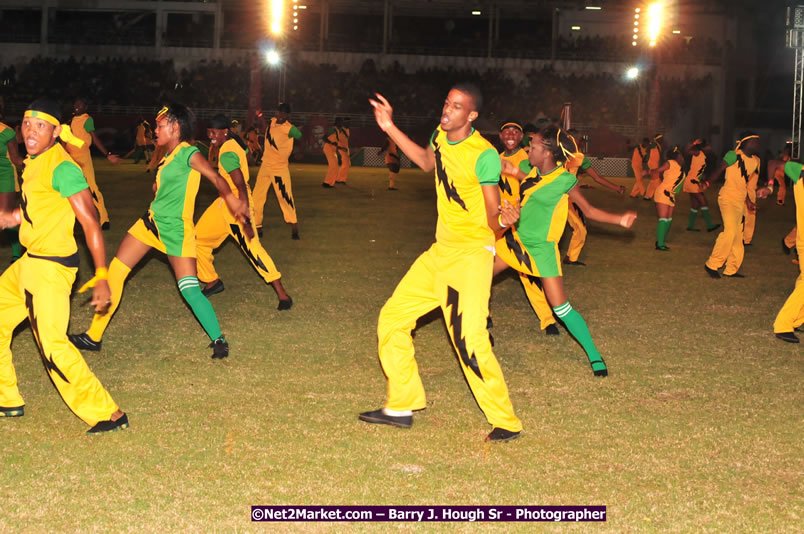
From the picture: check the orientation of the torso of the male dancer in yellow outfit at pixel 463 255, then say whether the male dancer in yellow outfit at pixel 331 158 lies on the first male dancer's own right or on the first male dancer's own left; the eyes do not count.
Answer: on the first male dancer's own right

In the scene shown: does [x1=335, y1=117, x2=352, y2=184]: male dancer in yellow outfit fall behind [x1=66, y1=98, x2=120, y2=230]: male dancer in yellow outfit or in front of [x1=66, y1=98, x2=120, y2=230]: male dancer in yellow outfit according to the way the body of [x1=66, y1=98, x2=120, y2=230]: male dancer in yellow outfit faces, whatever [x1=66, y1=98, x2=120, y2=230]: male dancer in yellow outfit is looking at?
behind

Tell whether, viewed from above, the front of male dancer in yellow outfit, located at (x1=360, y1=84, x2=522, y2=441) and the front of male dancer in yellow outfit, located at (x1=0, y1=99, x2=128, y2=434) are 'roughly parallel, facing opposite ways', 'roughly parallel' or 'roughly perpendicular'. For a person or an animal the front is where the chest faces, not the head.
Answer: roughly parallel

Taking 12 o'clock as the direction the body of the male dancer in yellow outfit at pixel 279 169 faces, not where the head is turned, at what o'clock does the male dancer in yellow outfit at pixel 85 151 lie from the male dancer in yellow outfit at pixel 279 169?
the male dancer in yellow outfit at pixel 85 151 is roughly at 2 o'clock from the male dancer in yellow outfit at pixel 279 169.

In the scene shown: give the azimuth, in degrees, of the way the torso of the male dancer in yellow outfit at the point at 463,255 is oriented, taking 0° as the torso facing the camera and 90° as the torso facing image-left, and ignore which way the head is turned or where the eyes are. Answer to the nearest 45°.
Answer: approximately 45°

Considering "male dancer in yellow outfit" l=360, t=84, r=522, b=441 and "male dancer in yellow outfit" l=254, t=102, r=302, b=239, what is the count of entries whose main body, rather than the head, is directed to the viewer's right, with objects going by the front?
0

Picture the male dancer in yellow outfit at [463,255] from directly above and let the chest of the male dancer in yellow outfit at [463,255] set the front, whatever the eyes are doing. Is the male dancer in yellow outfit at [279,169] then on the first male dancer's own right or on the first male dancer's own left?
on the first male dancer's own right

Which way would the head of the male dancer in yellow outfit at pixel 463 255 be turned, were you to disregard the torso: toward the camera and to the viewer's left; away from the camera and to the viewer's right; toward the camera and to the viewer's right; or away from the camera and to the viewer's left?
toward the camera and to the viewer's left

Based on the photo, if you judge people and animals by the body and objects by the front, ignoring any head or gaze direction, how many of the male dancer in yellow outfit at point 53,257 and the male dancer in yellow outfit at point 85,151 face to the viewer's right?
0

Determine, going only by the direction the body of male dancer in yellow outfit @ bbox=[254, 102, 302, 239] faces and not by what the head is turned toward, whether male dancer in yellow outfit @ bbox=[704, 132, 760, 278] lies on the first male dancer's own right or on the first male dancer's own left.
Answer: on the first male dancer's own left

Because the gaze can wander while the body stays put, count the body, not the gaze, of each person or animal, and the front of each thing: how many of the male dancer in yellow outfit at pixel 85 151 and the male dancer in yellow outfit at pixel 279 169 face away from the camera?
0

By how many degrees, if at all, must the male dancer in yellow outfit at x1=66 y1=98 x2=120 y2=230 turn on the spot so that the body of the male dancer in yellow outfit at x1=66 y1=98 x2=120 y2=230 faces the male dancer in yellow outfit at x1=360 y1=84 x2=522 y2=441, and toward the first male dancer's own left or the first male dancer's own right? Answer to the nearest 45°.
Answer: approximately 45° to the first male dancer's own left
